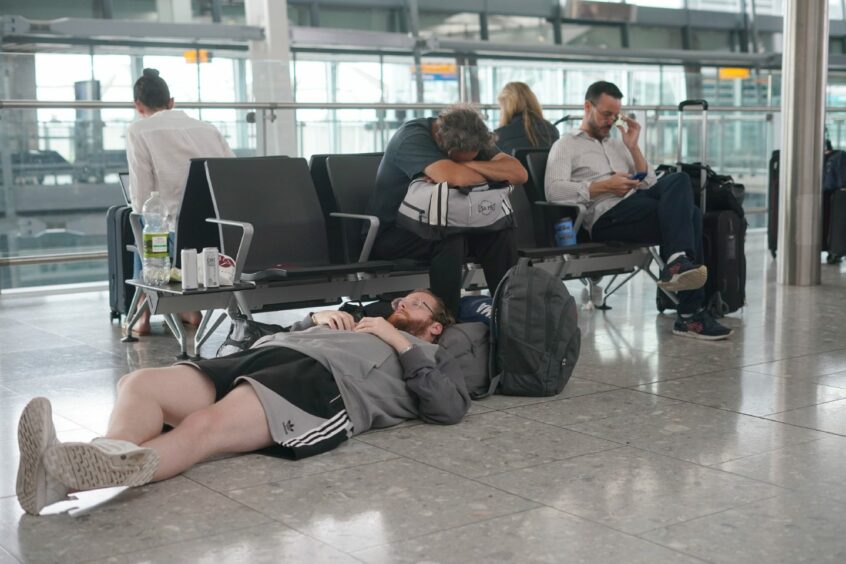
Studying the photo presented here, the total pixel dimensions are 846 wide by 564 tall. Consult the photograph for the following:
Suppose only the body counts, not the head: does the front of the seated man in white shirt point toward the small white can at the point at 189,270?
no

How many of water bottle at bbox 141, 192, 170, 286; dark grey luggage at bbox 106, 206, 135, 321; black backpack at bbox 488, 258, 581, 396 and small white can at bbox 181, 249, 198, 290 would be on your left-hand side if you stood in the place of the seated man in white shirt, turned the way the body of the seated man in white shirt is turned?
0

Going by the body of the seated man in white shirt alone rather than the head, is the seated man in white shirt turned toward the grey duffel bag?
no

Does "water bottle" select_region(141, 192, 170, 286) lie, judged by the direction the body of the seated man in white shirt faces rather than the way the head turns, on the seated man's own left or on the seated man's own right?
on the seated man's own right

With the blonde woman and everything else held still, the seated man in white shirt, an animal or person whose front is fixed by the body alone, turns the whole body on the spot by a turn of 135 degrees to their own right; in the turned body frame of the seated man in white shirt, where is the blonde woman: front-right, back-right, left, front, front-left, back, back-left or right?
front-right

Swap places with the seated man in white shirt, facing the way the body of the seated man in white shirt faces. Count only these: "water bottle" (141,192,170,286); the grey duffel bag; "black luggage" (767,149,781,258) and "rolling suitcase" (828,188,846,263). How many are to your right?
2

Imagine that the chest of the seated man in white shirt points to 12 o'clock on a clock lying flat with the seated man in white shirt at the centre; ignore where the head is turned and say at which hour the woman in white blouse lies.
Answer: The woman in white blouse is roughly at 4 o'clock from the seated man in white shirt.

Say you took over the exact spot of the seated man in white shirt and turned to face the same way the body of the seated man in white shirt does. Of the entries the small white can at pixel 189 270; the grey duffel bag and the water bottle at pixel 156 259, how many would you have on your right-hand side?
3

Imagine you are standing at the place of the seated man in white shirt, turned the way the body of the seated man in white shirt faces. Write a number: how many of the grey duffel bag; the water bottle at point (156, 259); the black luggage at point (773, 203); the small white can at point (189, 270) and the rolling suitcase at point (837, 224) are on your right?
3

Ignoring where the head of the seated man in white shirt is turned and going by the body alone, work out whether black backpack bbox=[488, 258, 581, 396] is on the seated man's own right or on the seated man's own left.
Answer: on the seated man's own right

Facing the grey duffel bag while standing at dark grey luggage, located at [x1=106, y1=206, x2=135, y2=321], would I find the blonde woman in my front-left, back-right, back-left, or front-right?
front-left

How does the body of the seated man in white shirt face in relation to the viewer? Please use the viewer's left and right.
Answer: facing the viewer and to the right of the viewer

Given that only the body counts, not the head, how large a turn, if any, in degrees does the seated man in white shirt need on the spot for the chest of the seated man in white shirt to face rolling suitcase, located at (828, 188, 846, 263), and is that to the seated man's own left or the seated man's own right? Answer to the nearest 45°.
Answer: approximately 90° to the seated man's own left
